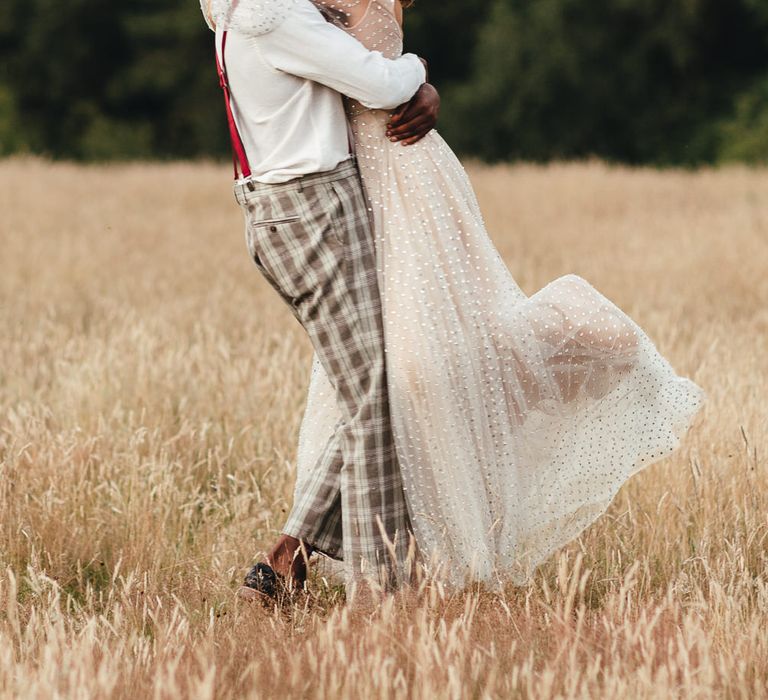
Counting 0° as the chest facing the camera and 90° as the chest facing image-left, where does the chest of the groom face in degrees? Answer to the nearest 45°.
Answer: approximately 270°
